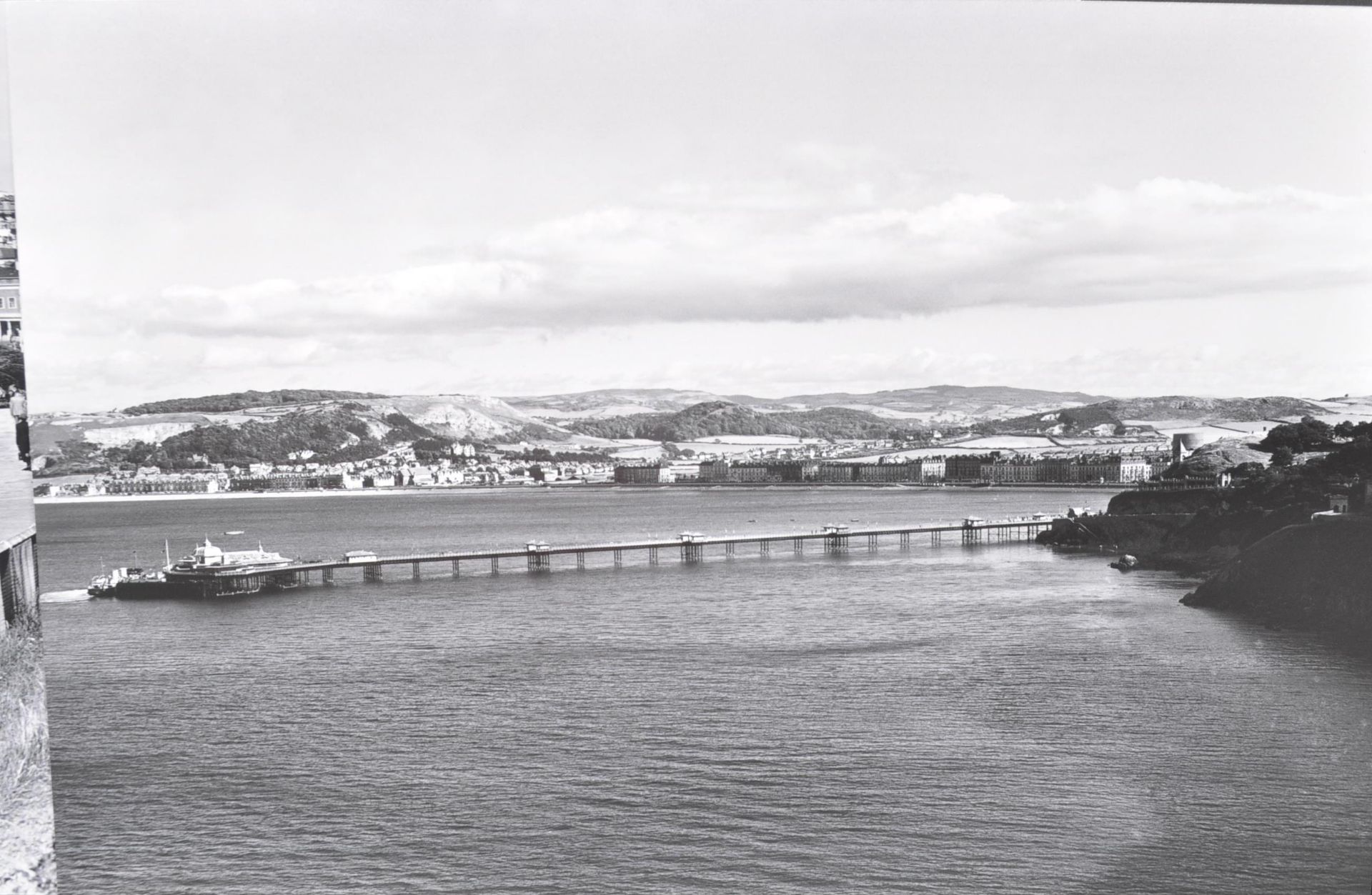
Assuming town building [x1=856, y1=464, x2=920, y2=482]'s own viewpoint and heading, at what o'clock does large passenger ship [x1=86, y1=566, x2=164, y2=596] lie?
The large passenger ship is roughly at 1 o'clock from the town building.

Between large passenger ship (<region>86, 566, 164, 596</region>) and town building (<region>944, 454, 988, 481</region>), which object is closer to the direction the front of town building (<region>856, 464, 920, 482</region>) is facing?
the large passenger ship

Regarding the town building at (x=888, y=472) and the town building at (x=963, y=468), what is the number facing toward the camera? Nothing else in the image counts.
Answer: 2

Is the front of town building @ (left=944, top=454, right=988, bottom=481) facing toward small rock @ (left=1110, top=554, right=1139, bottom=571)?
yes

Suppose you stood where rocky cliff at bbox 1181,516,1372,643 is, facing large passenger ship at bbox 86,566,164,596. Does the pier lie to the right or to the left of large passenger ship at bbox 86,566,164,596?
right

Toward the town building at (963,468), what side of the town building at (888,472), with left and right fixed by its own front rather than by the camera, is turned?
left

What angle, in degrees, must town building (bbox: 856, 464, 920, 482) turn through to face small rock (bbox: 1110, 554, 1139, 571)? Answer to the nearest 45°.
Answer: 0° — it already faces it

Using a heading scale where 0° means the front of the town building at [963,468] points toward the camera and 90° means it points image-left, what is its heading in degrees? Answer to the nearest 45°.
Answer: approximately 0°
